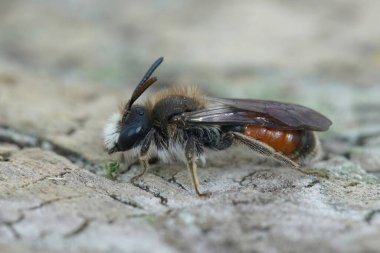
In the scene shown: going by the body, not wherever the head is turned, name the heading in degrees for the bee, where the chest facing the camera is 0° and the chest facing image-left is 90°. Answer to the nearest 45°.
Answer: approximately 90°
